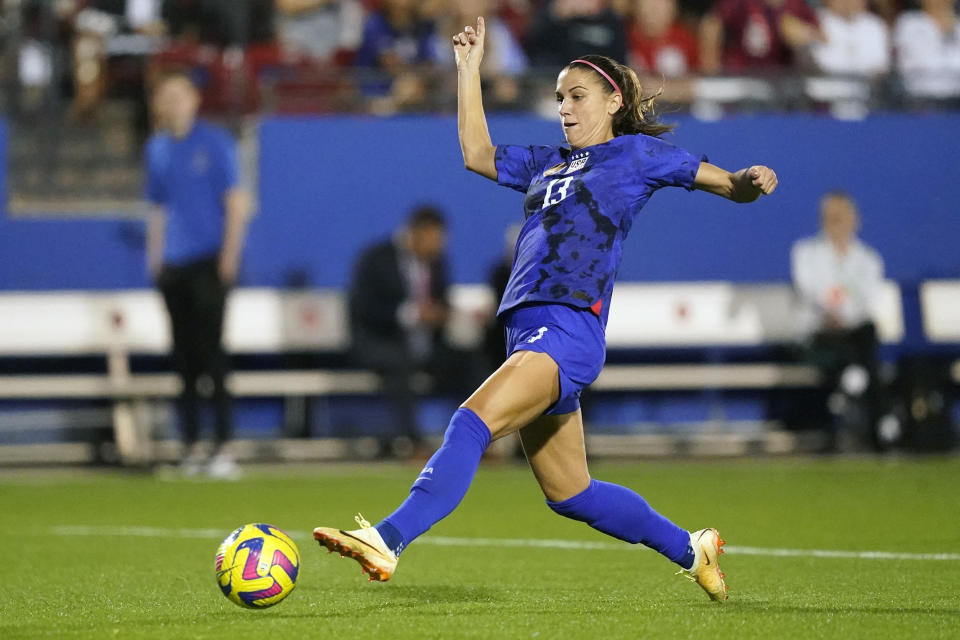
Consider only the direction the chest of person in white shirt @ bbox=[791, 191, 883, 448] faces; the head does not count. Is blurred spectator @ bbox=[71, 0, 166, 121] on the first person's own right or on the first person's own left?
on the first person's own right

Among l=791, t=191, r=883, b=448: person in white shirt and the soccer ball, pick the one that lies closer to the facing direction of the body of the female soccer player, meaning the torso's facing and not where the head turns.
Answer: the soccer ball

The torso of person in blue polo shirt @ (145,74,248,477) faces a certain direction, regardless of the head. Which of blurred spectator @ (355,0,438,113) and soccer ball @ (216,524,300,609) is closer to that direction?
the soccer ball

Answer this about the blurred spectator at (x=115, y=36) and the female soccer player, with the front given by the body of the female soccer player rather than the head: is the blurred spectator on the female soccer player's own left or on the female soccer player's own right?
on the female soccer player's own right

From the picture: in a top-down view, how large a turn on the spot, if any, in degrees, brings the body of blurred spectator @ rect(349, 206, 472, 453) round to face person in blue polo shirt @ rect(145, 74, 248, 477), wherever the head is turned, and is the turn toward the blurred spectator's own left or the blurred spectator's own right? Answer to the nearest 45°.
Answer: approximately 90° to the blurred spectator's own right

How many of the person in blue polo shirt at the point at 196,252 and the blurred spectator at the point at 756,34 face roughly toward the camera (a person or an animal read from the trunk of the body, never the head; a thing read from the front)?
2

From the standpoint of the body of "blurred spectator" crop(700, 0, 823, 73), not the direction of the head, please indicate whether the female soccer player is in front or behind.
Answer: in front
